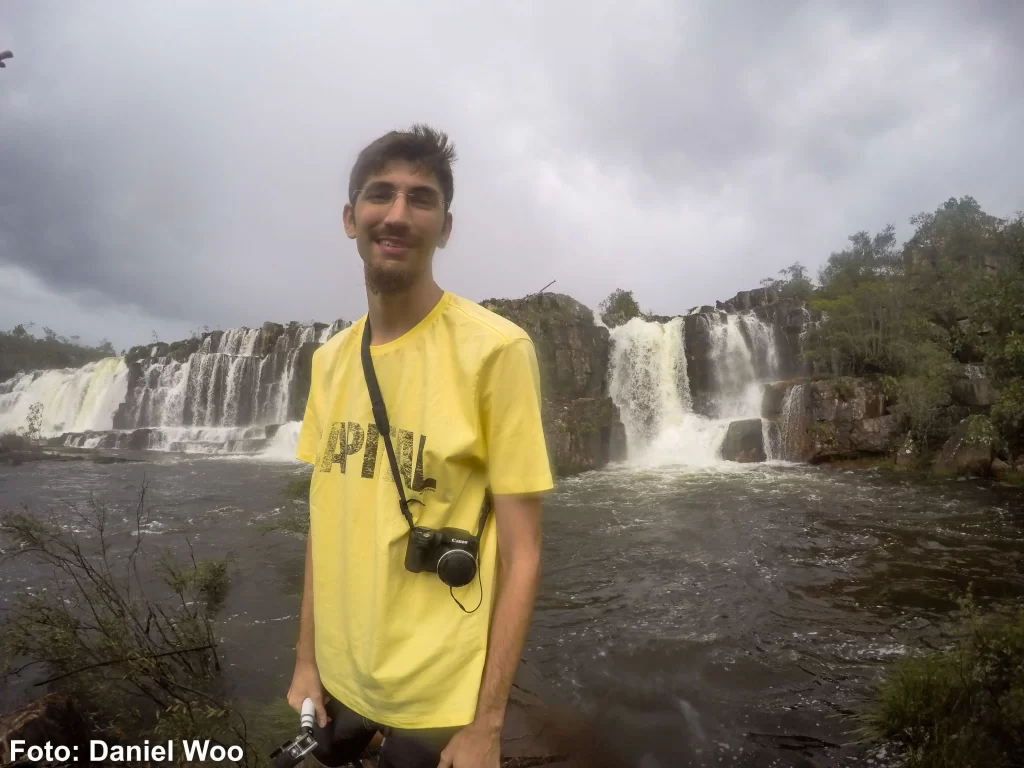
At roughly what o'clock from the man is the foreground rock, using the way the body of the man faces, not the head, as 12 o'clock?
The foreground rock is roughly at 3 o'clock from the man.

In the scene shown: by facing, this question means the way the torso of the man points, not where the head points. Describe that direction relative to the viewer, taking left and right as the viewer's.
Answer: facing the viewer and to the left of the viewer

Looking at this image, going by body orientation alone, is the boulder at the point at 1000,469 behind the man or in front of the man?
behind

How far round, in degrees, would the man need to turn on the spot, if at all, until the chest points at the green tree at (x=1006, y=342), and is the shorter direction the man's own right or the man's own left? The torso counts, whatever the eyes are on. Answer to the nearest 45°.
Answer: approximately 180°

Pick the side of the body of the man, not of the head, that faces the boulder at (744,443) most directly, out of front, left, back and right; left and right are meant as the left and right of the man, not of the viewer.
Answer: back

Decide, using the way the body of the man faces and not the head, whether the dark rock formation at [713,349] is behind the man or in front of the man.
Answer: behind

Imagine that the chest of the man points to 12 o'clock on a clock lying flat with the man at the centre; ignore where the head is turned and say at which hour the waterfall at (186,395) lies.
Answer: The waterfall is roughly at 4 o'clock from the man.

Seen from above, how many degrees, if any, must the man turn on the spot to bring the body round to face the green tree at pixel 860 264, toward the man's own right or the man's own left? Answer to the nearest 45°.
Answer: approximately 180°

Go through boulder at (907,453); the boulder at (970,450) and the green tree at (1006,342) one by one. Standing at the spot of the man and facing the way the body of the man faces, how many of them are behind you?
3

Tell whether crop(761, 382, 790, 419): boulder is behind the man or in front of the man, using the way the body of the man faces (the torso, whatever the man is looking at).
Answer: behind

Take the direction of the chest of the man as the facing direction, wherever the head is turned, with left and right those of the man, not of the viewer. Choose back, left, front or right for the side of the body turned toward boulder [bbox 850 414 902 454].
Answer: back

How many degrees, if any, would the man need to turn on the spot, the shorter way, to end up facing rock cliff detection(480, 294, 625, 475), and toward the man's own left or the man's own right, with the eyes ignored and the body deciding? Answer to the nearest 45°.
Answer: approximately 135° to the man's own right

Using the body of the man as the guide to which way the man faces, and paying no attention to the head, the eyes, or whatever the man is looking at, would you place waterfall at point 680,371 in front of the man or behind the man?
behind

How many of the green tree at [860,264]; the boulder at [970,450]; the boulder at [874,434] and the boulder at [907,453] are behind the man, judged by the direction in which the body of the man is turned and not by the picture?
4

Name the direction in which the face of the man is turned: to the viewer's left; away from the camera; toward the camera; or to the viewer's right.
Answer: toward the camera

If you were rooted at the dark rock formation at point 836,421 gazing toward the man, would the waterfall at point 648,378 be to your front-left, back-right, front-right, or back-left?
front-right

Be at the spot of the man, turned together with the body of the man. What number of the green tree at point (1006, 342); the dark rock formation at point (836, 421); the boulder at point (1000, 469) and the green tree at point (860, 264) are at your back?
4

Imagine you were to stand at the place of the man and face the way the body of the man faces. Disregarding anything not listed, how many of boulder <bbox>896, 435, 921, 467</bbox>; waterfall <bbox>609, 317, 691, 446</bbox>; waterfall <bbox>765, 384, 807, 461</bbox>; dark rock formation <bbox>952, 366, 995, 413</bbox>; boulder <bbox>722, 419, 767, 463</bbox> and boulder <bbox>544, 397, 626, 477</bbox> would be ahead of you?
0
